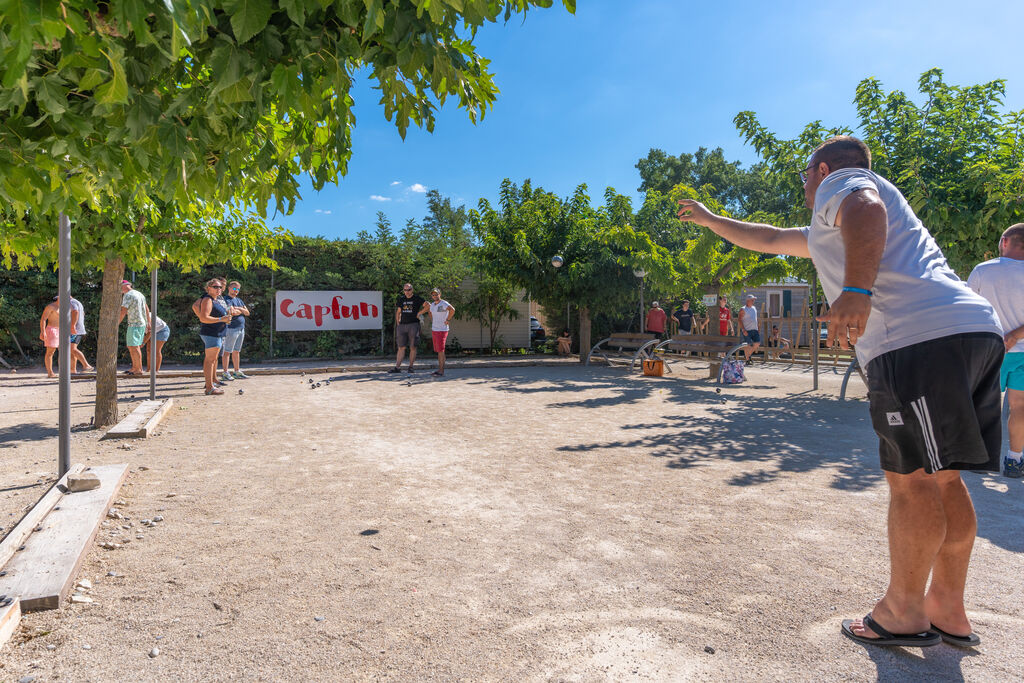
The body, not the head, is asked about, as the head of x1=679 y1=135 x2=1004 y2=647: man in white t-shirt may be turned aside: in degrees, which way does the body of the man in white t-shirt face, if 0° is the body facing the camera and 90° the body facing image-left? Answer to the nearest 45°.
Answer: approximately 90°

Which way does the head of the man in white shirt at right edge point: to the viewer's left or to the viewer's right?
to the viewer's left

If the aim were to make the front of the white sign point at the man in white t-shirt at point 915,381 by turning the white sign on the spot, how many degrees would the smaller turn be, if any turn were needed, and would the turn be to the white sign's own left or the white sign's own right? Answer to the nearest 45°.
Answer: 0° — it already faces them

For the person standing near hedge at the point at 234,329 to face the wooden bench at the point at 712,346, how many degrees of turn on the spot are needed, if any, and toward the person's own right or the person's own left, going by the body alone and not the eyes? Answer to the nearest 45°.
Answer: approximately 45° to the person's own left

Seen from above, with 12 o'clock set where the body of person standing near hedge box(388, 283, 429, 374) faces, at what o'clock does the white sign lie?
The white sign is roughly at 5 o'clock from the person standing near hedge.

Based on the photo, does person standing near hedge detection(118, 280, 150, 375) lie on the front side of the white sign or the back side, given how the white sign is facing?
on the front side

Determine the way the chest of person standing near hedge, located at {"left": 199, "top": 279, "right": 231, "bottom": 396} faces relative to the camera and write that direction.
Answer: to the viewer's right

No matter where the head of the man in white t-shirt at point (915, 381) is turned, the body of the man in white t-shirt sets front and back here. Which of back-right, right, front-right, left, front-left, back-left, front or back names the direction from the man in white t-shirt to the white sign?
front-right

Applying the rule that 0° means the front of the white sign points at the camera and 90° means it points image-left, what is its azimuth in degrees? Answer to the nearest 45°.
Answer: approximately 0°
